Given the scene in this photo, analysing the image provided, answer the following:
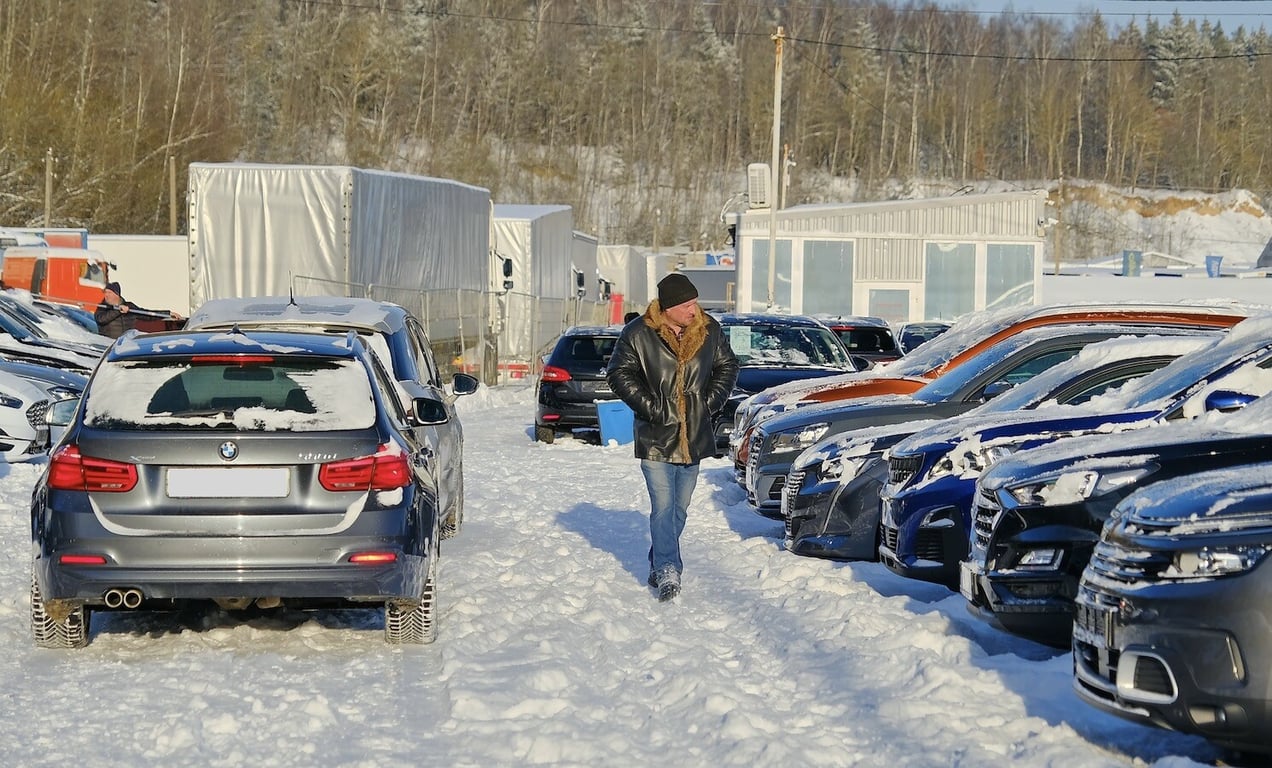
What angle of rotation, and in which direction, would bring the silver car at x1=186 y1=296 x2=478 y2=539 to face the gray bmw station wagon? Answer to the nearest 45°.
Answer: approximately 180°

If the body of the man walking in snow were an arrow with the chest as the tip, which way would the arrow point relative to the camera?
toward the camera

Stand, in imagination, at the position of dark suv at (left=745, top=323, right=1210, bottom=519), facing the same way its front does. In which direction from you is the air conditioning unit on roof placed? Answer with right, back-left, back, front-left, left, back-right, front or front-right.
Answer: back-right

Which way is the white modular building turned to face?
toward the camera

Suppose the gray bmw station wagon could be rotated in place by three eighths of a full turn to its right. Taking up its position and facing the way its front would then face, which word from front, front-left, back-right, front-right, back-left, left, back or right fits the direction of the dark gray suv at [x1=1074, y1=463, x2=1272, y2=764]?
front

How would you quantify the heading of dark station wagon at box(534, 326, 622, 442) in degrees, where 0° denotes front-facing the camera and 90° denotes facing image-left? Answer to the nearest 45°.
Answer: approximately 180°

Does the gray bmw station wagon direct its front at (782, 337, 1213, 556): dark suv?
no

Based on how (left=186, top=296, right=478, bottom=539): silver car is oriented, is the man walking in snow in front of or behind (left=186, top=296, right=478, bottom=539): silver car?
behind

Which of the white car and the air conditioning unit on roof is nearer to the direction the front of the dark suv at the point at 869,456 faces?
the white car

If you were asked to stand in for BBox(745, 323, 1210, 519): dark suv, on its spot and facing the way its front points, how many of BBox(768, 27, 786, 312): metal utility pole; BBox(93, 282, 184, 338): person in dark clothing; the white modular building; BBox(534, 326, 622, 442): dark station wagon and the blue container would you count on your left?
0

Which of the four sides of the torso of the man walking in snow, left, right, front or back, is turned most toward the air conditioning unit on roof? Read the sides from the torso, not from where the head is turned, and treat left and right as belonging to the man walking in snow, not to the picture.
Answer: back

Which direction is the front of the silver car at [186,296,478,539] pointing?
away from the camera

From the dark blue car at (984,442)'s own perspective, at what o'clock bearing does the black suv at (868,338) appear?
The black suv is roughly at 4 o'clock from the dark blue car.

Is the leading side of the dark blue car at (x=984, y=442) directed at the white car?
no

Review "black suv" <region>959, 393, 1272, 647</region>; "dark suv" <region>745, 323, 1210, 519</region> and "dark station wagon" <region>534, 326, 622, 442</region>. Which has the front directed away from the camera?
"dark station wagon" <region>534, 326, 622, 442</region>

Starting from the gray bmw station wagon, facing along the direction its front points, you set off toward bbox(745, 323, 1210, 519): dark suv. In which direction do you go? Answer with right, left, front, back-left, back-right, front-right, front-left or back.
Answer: front-right

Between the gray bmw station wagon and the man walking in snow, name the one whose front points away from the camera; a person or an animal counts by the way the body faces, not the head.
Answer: the gray bmw station wagon

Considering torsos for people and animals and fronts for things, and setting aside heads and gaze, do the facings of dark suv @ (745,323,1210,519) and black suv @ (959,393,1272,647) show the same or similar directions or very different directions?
same or similar directions

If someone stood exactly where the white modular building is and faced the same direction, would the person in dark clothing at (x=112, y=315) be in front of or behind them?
in front

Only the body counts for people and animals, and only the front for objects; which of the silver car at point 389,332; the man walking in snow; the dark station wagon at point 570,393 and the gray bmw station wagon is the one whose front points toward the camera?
the man walking in snow

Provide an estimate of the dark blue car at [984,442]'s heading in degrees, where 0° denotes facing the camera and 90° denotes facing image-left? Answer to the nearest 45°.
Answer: approximately 45°
